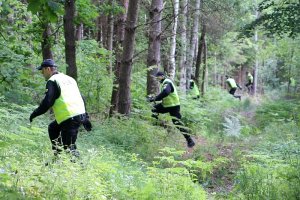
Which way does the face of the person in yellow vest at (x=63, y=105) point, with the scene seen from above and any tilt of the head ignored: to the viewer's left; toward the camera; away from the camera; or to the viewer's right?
to the viewer's left

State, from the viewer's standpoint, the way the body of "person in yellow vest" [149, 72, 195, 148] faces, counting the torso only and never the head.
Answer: to the viewer's left

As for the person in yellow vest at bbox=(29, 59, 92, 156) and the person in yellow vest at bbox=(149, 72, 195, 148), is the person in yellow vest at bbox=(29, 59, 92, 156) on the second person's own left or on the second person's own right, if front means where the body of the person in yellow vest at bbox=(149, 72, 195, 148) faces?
on the second person's own left
